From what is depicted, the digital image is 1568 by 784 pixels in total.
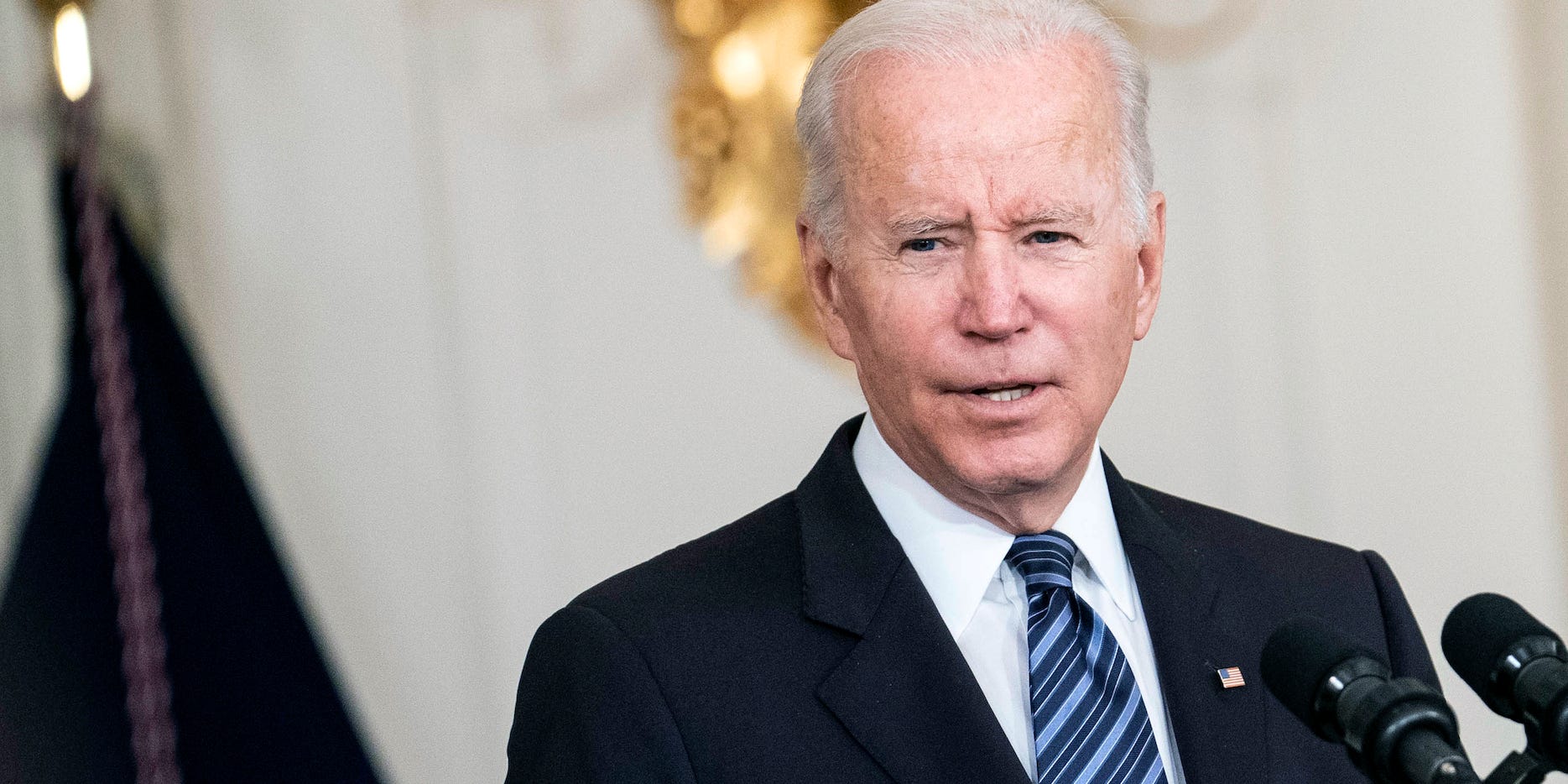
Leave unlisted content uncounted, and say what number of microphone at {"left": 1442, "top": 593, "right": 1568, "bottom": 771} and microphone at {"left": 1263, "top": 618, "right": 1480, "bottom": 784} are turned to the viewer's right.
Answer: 0

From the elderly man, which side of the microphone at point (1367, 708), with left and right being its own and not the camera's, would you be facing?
front

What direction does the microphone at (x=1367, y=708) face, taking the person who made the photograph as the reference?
facing away from the viewer and to the left of the viewer

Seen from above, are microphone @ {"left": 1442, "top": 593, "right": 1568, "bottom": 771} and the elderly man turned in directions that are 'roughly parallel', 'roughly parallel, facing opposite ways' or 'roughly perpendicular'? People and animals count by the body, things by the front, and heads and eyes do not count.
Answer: roughly parallel, facing opposite ways

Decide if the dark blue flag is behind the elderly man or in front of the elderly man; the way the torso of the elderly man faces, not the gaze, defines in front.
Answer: behind

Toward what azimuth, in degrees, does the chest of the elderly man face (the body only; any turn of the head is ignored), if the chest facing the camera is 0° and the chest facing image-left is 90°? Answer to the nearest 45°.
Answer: approximately 315°

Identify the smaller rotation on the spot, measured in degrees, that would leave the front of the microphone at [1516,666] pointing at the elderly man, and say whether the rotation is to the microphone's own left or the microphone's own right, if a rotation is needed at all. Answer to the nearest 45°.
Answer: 0° — it already faces them

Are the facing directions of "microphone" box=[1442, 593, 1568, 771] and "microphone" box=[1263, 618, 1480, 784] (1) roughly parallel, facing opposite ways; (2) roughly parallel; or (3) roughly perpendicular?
roughly parallel

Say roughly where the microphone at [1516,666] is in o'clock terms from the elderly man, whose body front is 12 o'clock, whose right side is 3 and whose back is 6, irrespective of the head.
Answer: The microphone is roughly at 12 o'clock from the elderly man.

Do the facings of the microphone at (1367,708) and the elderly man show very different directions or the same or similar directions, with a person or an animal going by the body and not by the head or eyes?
very different directions

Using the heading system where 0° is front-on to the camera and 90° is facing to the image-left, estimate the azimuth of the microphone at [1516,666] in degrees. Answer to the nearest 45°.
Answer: approximately 135°

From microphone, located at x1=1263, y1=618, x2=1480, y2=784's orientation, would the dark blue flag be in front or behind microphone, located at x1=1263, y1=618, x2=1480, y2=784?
in front
